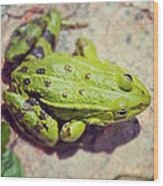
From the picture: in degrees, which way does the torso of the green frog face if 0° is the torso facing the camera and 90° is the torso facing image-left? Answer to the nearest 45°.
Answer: approximately 270°
